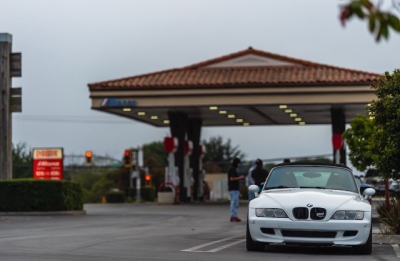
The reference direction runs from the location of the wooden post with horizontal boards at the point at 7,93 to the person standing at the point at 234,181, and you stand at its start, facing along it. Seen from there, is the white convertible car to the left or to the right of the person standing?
right

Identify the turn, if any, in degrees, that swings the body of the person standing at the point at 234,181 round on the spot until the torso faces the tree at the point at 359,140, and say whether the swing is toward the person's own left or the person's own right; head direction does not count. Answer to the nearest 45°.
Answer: approximately 45° to the person's own left

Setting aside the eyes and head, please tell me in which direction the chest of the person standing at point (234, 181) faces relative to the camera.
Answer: to the viewer's right

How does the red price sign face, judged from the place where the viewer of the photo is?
facing the viewer

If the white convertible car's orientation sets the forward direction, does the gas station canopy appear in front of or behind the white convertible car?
behind

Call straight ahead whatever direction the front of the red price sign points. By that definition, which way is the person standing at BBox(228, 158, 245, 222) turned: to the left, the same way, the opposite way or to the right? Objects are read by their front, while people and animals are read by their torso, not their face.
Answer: to the left

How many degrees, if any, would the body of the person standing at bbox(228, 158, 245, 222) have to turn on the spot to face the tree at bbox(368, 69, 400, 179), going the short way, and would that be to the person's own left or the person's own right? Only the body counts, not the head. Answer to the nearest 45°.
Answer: approximately 45° to the person's own right

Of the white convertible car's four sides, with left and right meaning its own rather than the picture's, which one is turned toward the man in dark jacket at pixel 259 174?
back

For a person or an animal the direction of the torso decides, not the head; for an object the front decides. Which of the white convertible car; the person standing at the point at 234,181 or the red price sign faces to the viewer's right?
the person standing

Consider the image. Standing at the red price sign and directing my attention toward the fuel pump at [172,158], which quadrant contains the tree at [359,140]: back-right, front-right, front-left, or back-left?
front-right

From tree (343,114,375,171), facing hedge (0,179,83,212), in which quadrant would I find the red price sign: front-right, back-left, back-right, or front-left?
front-right

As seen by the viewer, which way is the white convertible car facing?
toward the camera
